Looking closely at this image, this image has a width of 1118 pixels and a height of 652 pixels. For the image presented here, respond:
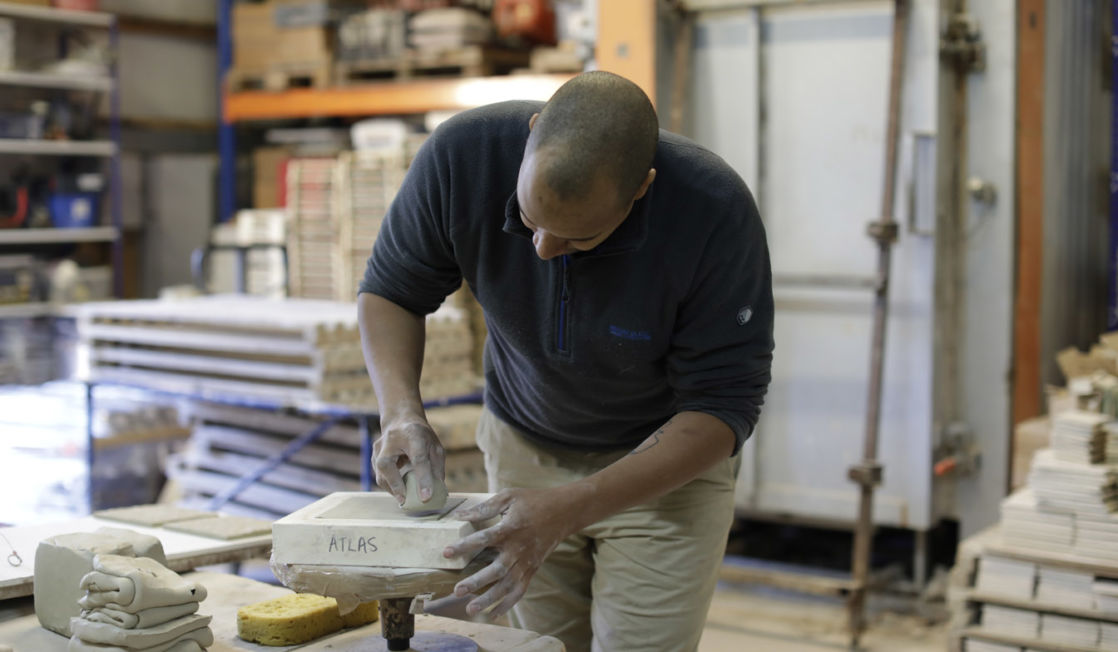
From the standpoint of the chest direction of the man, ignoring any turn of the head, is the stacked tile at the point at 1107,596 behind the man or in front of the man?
behind

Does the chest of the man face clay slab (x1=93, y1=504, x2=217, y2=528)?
no

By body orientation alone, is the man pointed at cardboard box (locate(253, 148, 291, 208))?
no

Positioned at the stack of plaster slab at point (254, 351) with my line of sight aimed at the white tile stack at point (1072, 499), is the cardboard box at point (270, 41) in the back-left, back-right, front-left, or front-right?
back-left

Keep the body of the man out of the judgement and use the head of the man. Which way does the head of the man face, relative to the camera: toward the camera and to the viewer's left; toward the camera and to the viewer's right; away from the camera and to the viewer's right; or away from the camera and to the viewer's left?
toward the camera and to the viewer's left

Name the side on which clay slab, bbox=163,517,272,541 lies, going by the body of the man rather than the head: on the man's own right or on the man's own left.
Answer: on the man's own right

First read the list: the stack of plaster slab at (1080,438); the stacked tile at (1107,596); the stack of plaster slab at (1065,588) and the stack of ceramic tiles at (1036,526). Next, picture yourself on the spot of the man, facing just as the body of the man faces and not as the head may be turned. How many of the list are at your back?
4

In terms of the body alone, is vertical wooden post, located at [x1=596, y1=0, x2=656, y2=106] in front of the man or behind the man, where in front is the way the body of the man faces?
behind

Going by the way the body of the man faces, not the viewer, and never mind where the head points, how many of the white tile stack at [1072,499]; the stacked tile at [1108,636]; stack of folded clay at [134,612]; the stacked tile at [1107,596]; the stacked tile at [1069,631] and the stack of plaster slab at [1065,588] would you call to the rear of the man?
5

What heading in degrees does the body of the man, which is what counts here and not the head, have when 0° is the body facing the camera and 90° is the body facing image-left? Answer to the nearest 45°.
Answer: approximately 45°

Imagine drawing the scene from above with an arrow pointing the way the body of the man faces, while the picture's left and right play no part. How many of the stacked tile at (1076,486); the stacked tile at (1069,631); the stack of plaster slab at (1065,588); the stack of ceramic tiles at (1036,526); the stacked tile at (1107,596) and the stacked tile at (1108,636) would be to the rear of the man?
6

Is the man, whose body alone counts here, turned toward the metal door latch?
no
